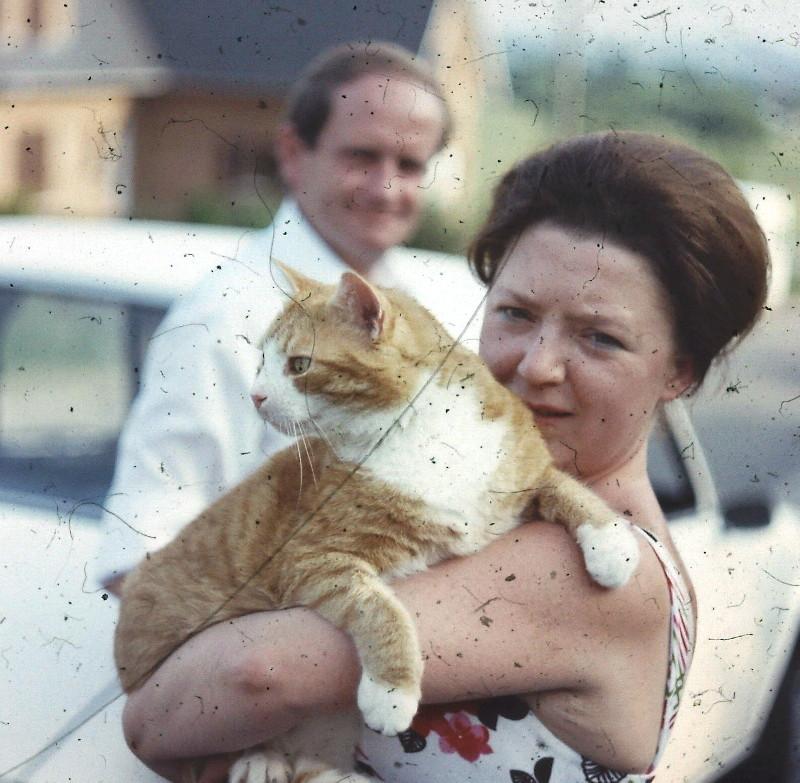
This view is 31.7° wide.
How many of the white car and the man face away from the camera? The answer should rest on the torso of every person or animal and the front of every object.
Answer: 0

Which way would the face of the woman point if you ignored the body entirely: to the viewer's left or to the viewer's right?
to the viewer's left

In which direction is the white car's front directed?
to the viewer's right

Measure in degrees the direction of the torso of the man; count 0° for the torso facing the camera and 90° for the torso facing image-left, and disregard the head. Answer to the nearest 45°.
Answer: approximately 315°
